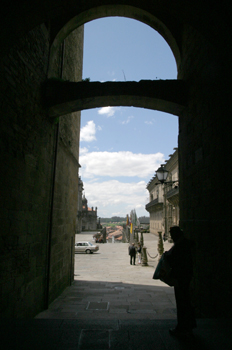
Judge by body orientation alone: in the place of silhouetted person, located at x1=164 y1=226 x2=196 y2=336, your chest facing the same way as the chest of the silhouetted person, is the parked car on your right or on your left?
on your right

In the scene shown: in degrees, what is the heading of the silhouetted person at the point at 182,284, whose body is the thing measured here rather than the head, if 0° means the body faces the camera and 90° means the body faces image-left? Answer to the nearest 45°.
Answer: approximately 90°
